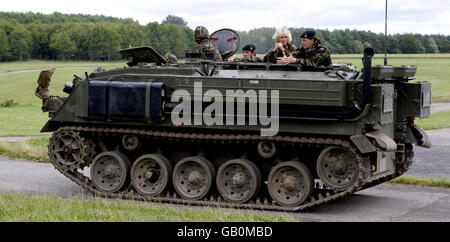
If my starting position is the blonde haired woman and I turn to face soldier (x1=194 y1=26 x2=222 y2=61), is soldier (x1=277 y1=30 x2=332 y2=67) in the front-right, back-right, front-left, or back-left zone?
back-left

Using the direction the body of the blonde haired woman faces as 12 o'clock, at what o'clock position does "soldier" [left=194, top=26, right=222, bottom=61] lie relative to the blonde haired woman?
The soldier is roughly at 4 o'clock from the blonde haired woman.

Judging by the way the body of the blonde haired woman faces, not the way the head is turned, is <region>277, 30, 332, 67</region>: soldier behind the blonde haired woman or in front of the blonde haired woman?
in front

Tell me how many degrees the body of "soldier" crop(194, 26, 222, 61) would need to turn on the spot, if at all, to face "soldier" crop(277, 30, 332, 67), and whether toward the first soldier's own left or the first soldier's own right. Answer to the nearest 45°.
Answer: approximately 135° to the first soldier's own left

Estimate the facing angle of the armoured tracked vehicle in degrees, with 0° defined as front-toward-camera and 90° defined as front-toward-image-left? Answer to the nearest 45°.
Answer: approximately 90°
